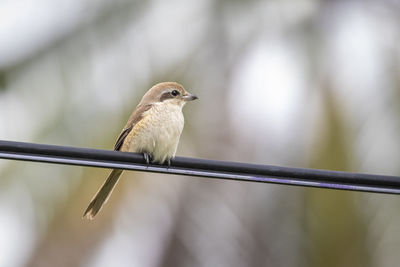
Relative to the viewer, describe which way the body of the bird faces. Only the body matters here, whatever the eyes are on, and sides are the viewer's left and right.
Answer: facing the viewer and to the right of the viewer
